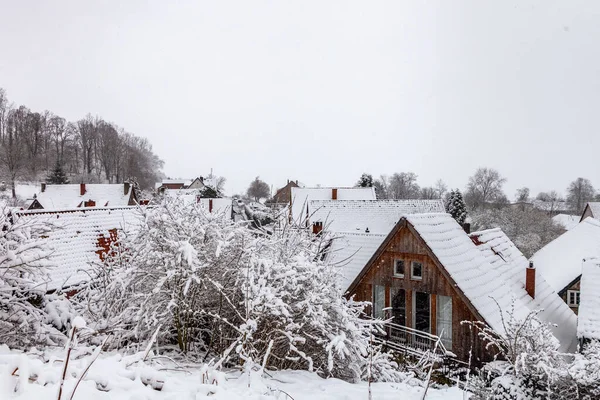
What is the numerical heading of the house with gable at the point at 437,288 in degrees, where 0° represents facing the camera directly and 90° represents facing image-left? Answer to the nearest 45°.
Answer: approximately 45°

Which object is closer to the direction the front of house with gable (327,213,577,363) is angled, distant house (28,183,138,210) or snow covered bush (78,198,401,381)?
the snow covered bush

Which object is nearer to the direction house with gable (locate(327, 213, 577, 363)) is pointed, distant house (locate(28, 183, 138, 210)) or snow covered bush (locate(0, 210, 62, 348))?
the snow covered bush

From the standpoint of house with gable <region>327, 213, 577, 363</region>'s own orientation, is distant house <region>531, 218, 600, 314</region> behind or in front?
behind

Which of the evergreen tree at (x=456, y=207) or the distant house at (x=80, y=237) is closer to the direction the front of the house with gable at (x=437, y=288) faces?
the distant house

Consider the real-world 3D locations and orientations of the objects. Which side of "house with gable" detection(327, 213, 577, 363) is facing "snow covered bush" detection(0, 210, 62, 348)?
front

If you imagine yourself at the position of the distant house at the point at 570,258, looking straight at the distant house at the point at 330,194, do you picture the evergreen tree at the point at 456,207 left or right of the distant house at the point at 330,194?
right

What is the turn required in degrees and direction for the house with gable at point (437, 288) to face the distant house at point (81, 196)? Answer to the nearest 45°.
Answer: approximately 90° to its right

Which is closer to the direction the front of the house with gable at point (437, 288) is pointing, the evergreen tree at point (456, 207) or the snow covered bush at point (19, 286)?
the snow covered bush
